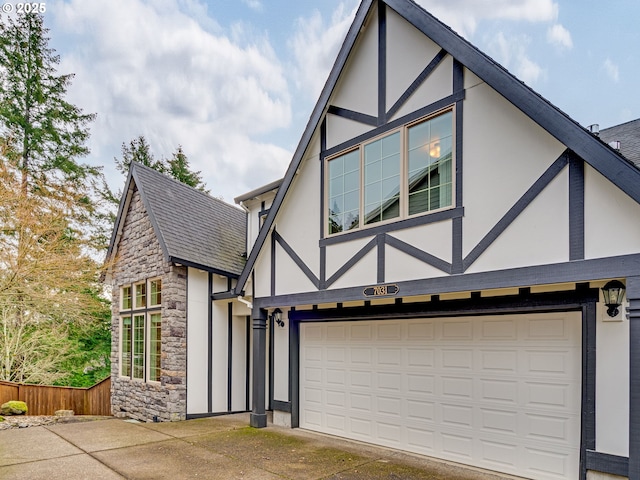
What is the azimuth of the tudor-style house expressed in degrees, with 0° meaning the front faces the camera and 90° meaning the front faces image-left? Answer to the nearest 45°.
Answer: approximately 45°

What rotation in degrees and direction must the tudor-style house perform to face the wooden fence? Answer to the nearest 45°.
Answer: approximately 90° to its right

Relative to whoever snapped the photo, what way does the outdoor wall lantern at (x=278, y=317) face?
facing the viewer and to the left of the viewer

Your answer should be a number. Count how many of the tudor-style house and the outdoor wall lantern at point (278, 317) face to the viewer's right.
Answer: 0

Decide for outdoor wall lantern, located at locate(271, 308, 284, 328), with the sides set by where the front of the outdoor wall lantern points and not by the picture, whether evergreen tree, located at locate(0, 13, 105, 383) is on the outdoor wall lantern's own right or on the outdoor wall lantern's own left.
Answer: on the outdoor wall lantern's own right

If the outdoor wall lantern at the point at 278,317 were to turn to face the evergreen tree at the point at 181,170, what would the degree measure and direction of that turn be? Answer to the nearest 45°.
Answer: approximately 135° to its right
